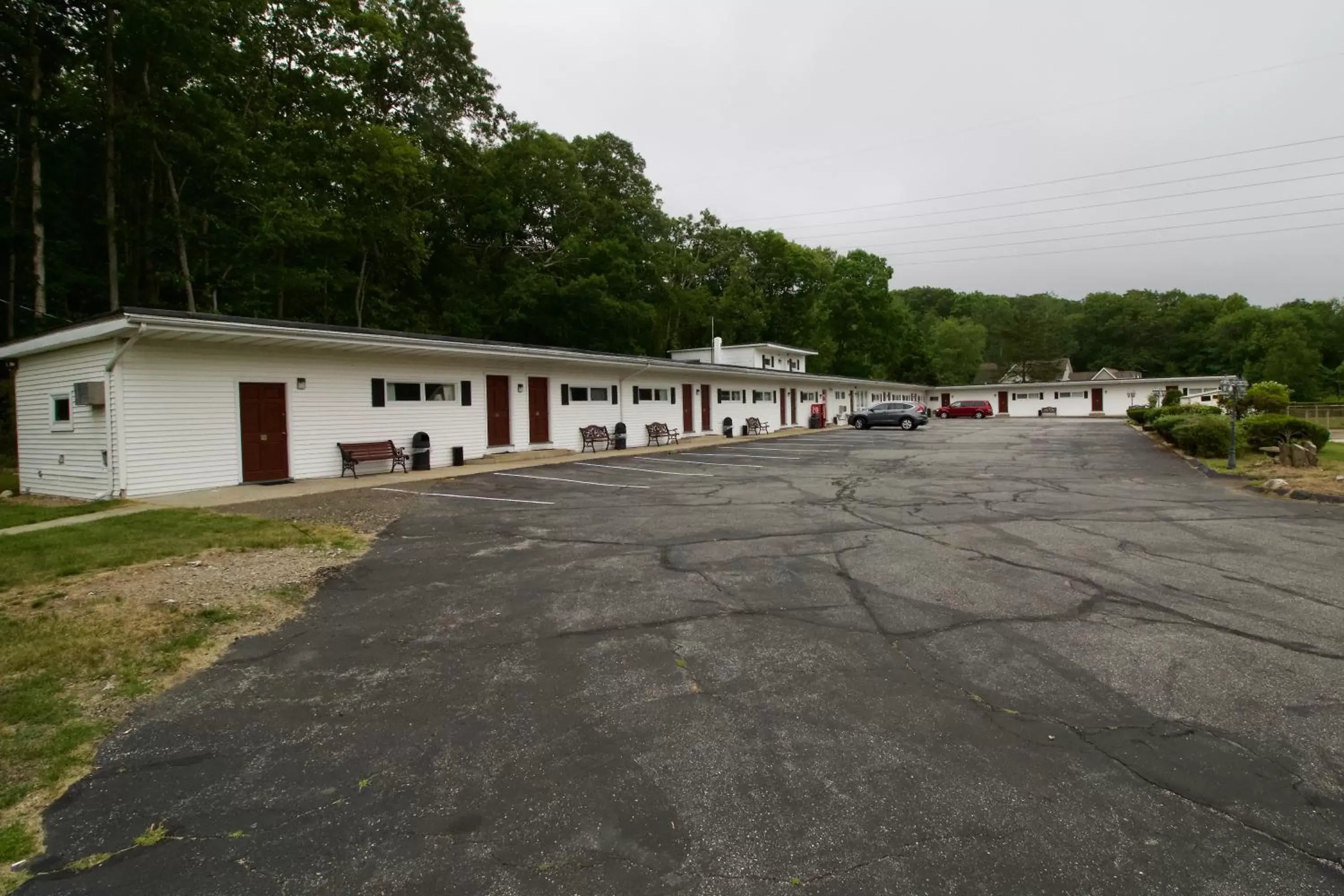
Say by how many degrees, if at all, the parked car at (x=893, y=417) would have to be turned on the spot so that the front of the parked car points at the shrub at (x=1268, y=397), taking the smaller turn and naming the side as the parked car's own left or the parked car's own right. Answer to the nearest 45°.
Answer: approximately 135° to the parked car's own left

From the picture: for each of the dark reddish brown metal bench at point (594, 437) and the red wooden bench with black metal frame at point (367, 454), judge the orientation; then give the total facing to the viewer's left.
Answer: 0

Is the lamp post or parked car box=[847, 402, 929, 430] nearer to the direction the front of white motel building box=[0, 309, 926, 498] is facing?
the lamp post

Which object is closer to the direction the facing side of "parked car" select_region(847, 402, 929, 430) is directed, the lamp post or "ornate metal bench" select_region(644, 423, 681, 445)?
the ornate metal bench

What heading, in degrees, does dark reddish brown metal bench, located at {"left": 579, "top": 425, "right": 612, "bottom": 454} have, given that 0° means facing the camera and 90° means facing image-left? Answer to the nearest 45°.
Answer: approximately 315°

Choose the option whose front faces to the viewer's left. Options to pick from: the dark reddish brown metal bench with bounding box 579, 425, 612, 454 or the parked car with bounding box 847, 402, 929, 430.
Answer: the parked car

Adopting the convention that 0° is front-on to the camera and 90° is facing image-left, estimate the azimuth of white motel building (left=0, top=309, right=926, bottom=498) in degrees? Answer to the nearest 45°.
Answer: approximately 315°

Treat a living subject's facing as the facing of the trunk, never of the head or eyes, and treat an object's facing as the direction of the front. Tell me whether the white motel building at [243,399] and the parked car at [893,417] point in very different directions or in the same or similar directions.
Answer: very different directions

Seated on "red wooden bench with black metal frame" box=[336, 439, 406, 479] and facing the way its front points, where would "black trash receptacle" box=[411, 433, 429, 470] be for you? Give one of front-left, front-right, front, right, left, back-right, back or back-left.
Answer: left

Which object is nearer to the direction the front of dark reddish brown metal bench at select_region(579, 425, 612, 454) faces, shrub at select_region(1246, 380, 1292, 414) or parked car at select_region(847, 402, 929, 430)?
the shrub

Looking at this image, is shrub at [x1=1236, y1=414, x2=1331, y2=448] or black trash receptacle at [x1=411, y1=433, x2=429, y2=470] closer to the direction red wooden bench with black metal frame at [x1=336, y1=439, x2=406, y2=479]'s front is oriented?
the shrub

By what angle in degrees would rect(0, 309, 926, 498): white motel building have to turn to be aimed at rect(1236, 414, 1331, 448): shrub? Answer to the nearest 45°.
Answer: approximately 45° to its left

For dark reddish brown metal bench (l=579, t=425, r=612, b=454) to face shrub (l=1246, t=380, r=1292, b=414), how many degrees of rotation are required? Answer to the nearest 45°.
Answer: approximately 45° to its left

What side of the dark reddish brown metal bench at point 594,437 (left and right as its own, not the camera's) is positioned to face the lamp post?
front

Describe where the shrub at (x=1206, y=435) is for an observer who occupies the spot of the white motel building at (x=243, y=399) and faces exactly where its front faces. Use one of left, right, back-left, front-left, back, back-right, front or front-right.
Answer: front-left

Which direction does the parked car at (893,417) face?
to the viewer's left
